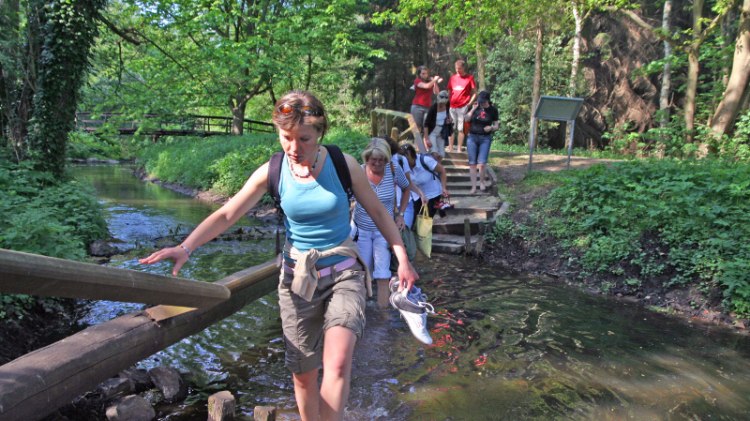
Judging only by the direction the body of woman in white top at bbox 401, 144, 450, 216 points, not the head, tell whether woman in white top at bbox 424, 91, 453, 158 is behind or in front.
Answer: behind

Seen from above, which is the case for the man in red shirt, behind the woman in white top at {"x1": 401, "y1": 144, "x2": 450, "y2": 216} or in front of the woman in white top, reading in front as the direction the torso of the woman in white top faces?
behind

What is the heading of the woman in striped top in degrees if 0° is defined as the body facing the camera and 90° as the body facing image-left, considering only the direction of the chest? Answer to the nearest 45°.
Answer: approximately 0°

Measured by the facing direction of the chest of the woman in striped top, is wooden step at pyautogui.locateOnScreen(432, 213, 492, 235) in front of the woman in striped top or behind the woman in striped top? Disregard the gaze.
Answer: behind

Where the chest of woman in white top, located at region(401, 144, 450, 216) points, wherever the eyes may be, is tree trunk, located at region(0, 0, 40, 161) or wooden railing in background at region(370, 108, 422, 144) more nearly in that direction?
the tree trunk

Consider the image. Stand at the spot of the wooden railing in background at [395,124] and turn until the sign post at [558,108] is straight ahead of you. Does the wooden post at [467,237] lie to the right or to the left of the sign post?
right

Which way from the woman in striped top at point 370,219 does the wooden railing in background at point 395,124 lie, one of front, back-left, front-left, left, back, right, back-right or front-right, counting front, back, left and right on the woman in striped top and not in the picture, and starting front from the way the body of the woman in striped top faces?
back

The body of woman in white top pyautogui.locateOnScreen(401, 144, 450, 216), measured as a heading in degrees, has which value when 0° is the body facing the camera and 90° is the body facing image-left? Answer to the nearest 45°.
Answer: approximately 45°

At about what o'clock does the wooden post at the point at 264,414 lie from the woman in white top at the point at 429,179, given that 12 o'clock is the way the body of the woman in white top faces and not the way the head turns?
The wooden post is roughly at 11 o'clock from the woman in white top.
